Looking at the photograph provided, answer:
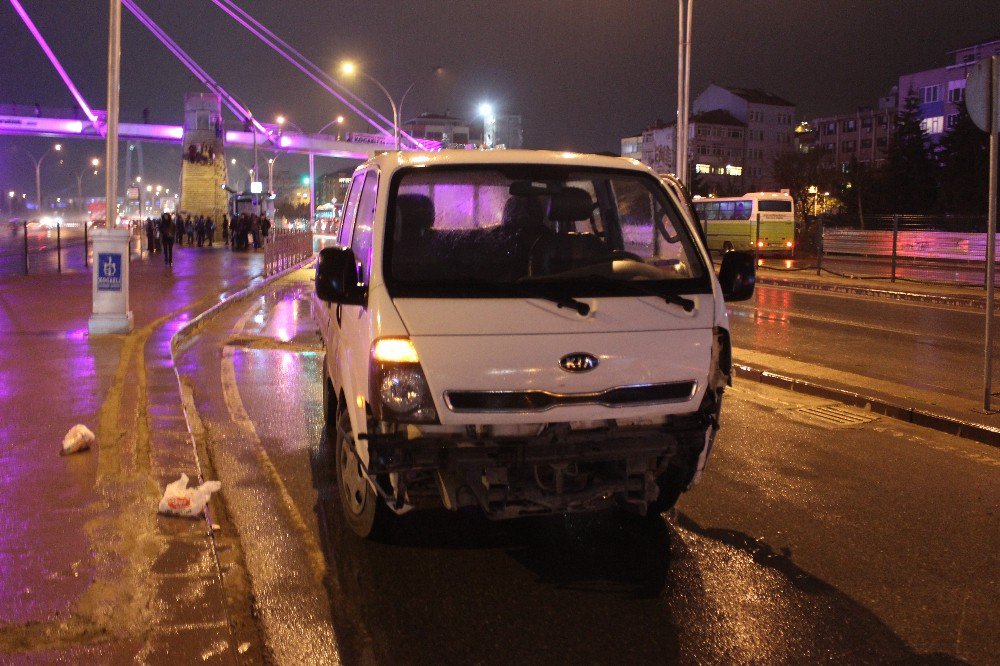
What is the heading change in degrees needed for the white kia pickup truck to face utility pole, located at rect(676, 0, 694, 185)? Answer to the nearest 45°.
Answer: approximately 180°

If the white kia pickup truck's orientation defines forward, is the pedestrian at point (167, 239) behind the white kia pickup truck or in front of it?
behind

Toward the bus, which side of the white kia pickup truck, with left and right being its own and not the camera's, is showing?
back

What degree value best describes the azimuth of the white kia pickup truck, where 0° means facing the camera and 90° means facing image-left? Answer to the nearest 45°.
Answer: approximately 0°

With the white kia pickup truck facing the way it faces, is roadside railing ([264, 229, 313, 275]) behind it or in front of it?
behind

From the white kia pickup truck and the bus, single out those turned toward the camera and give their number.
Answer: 1

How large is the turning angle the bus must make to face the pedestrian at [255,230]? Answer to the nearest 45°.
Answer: approximately 45° to its left
